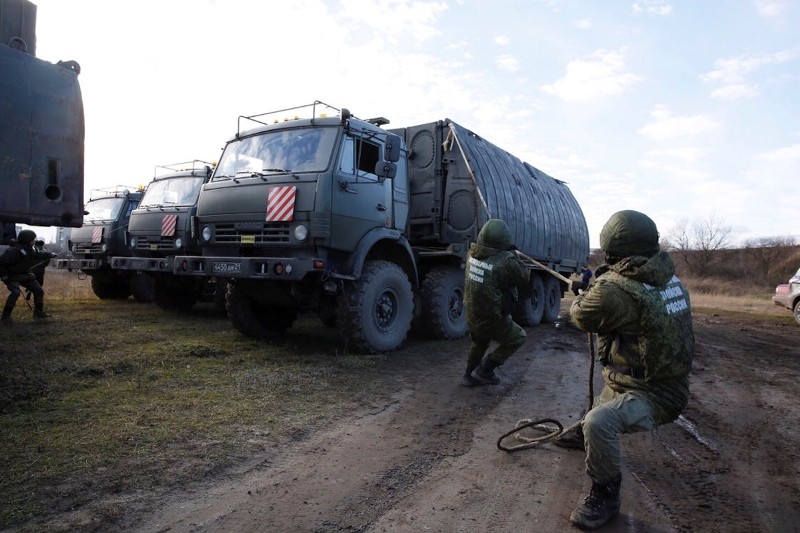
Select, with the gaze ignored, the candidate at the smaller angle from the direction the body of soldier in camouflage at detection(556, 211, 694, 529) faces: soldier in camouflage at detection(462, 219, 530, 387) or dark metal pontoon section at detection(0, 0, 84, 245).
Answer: the soldier in camouflage

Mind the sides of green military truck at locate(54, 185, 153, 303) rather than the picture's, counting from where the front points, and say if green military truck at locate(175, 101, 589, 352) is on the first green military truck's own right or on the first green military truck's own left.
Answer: on the first green military truck's own left

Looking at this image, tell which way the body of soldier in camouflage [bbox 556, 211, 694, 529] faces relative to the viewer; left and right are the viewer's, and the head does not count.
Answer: facing away from the viewer and to the left of the viewer

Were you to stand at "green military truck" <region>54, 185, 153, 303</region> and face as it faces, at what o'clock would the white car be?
The white car is roughly at 8 o'clock from the green military truck.

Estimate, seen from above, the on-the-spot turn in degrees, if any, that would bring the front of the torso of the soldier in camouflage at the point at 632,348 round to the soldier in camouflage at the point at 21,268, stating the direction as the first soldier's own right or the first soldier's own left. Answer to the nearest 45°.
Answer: approximately 45° to the first soldier's own left

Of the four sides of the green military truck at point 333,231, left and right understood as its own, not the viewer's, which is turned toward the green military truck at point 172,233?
right

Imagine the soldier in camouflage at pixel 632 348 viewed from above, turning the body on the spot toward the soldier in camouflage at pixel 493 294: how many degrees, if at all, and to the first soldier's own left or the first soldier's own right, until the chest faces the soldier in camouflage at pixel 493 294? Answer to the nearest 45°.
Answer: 0° — they already face them

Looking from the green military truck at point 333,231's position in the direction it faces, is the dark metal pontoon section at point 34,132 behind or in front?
in front

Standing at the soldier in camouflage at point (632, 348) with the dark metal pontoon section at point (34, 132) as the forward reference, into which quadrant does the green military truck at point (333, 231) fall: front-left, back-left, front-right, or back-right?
front-right

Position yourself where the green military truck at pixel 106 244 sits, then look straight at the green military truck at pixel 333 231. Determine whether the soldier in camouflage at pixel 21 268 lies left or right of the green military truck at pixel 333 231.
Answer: right

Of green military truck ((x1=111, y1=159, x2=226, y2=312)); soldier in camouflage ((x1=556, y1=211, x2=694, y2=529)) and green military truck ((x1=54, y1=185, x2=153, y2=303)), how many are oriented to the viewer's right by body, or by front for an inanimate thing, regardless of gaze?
0

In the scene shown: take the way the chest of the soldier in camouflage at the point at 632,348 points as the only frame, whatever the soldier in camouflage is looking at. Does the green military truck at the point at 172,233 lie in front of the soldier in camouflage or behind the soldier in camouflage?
in front

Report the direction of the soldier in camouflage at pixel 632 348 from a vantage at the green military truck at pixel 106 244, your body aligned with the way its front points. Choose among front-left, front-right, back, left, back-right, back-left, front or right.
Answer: front-left

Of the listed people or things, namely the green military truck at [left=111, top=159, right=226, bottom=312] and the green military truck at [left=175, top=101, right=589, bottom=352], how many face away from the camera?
0

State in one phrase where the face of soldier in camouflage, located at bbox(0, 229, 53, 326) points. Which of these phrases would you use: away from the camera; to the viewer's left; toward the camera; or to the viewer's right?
to the viewer's right

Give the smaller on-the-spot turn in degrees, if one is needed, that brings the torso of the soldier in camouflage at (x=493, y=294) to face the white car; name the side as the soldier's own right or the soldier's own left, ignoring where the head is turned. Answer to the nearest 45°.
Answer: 0° — they already face it
